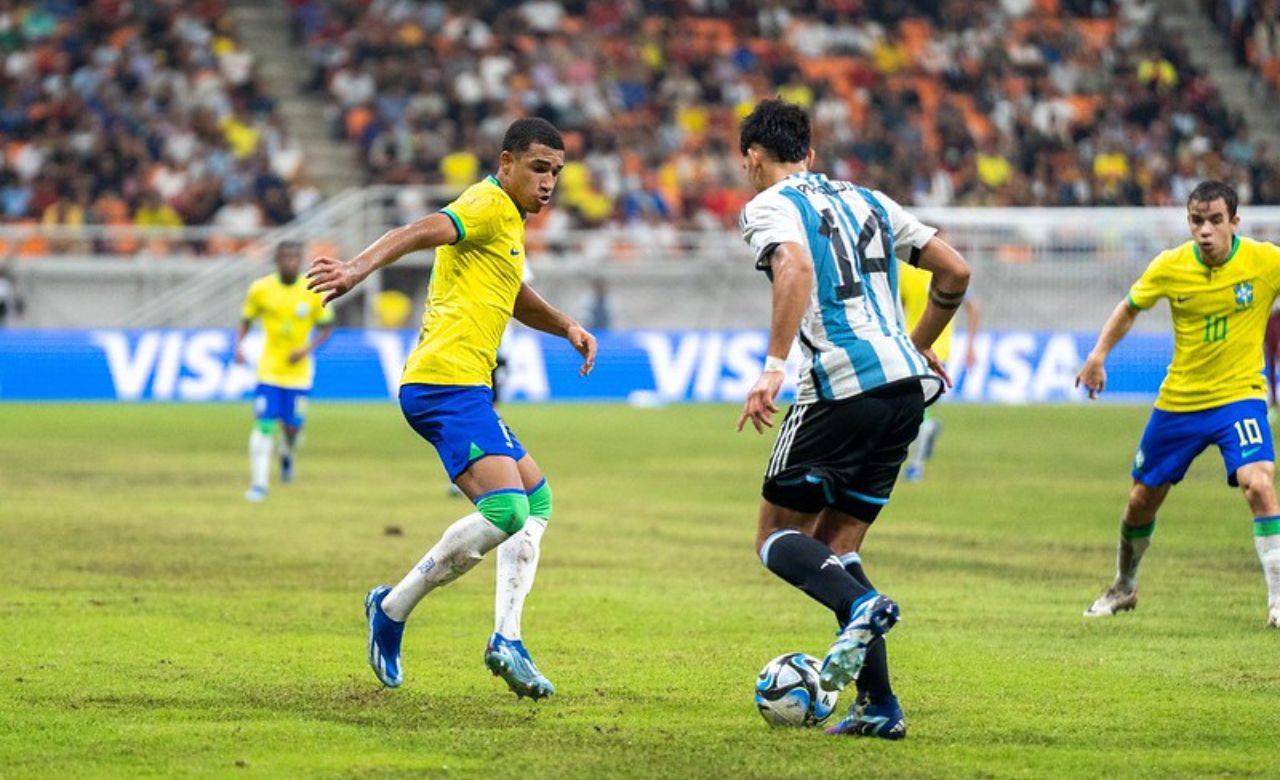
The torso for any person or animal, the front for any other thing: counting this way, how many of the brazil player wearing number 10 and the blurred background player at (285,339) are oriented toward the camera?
2

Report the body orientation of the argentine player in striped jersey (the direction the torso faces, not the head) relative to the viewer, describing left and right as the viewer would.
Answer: facing away from the viewer and to the left of the viewer

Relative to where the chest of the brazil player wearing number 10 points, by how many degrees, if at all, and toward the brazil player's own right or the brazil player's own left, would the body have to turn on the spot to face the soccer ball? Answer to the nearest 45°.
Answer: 0° — they already face it

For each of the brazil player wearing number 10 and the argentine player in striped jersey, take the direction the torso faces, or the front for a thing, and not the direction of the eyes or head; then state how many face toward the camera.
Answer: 1

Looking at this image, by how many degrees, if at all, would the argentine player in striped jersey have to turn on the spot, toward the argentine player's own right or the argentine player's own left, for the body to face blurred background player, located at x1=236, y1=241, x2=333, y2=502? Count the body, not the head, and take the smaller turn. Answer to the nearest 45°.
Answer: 0° — they already face them

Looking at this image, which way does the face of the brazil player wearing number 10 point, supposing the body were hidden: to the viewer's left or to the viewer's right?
to the viewer's left

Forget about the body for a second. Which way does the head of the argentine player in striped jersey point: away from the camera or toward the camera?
away from the camera

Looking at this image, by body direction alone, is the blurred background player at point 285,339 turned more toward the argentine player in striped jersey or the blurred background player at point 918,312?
the argentine player in striped jersey

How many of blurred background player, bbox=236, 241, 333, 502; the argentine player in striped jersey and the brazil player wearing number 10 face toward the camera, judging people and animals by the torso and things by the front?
2

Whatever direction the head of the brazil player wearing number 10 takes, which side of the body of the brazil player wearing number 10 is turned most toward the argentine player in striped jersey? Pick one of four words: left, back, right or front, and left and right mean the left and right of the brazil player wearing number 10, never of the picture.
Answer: front

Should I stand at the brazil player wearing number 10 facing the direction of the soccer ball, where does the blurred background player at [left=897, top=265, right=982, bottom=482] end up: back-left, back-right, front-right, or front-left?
back-right

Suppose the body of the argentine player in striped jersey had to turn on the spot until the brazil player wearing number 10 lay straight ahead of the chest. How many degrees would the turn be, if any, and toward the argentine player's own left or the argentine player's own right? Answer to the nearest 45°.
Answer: approximately 90° to the argentine player's own right

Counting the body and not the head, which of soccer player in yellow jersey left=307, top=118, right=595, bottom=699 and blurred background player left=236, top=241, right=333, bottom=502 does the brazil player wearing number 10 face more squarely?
the soccer player in yellow jersey

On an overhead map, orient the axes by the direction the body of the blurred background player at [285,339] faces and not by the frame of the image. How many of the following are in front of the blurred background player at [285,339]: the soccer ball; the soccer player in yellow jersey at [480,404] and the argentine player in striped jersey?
3

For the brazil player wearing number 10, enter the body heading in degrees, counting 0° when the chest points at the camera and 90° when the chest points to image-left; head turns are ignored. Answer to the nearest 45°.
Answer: approximately 0°

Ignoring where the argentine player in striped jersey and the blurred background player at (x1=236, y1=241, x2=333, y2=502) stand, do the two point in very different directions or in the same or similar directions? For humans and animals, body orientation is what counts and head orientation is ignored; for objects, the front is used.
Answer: very different directions
